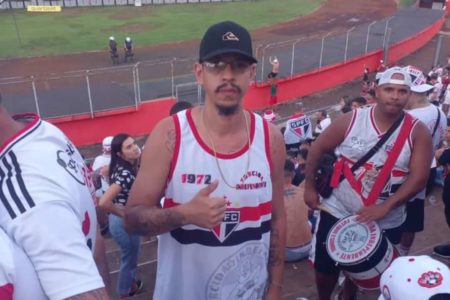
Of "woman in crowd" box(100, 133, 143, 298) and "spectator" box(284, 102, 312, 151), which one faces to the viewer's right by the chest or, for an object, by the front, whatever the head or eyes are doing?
the woman in crowd

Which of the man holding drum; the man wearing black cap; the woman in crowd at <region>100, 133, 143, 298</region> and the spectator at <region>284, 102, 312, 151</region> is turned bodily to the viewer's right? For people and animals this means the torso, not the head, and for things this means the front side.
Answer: the woman in crowd

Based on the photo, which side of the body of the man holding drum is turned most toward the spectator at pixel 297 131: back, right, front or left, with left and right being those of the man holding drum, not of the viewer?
back

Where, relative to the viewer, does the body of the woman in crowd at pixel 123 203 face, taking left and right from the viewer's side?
facing to the right of the viewer

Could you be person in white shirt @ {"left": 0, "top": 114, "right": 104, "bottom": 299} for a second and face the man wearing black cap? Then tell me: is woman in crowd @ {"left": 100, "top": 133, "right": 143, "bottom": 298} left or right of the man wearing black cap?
left

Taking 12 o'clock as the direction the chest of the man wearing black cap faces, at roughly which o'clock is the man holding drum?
The man holding drum is roughly at 8 o'clock from the man wearing black cap.
